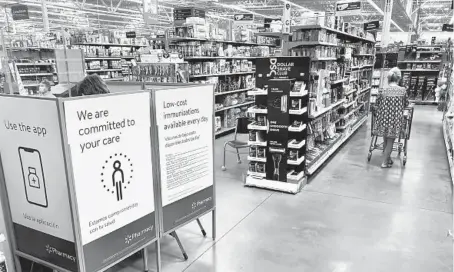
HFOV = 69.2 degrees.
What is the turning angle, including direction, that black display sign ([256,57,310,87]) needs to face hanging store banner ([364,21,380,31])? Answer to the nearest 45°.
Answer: approximately 135° to its left

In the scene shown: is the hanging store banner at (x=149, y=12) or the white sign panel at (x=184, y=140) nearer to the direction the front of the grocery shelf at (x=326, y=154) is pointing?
the white sign panel

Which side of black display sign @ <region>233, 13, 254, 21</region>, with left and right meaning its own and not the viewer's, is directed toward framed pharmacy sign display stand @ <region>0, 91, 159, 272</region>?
front

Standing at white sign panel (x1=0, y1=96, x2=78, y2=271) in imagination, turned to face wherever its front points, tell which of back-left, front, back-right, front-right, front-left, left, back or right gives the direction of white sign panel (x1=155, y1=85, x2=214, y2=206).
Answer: back-left

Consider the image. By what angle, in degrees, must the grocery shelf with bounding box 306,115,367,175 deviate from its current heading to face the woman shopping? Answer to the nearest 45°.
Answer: approximately 45° to its left

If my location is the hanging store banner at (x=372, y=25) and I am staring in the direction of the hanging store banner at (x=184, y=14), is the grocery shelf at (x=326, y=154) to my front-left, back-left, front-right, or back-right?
front-left

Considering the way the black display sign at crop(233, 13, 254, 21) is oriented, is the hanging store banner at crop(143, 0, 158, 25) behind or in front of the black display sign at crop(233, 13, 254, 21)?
in front

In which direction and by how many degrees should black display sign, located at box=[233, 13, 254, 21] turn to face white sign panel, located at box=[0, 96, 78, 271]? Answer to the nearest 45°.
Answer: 0° — it already faces it

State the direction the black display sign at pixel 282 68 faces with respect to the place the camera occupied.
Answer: facing the viewer

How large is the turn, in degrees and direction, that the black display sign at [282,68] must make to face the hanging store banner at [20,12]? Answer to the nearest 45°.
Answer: approximately 135° to its right

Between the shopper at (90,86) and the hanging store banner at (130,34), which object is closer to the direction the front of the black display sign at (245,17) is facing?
the shopper

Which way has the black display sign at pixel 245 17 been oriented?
toward the camera

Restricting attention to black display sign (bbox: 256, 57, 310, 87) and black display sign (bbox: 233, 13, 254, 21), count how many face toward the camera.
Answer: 2

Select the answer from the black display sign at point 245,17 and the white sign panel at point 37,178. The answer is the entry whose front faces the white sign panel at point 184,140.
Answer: the black display sign

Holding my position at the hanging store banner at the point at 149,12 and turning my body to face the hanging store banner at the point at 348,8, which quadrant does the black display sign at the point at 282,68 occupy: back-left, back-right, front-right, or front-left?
front-right
